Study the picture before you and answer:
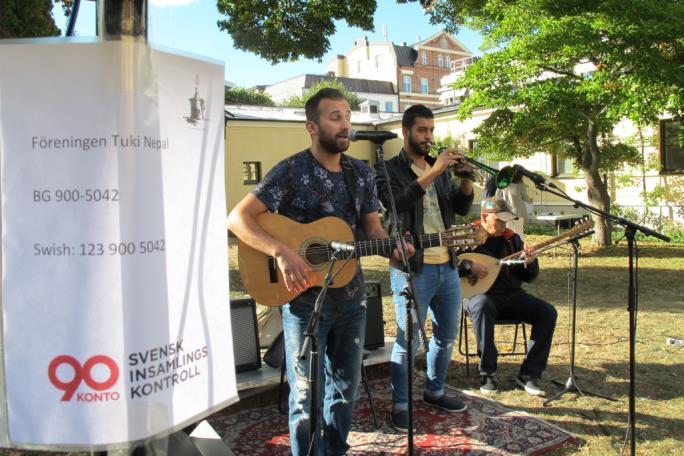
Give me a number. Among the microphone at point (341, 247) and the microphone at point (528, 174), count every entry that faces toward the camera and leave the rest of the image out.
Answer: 0

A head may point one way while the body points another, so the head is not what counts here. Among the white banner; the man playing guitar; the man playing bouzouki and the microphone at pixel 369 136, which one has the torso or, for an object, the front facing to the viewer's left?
the microphone

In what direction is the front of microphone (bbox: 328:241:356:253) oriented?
to the viewer's left

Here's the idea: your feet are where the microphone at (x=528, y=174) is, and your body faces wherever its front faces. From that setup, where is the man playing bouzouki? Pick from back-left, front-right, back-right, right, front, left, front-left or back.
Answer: right

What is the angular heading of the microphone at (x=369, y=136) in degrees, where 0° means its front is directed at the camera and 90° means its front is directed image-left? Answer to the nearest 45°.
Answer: approximately 90°

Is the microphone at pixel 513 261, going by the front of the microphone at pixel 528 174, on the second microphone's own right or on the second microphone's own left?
on the second microphone's own right

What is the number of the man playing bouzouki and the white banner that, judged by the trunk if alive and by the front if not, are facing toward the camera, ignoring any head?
2

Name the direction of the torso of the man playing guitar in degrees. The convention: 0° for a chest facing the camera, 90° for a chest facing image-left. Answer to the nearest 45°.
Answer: approximately 315°

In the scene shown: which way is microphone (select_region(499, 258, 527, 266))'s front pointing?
to the viewer's left

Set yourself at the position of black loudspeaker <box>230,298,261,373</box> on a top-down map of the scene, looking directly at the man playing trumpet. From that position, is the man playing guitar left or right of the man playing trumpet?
right
